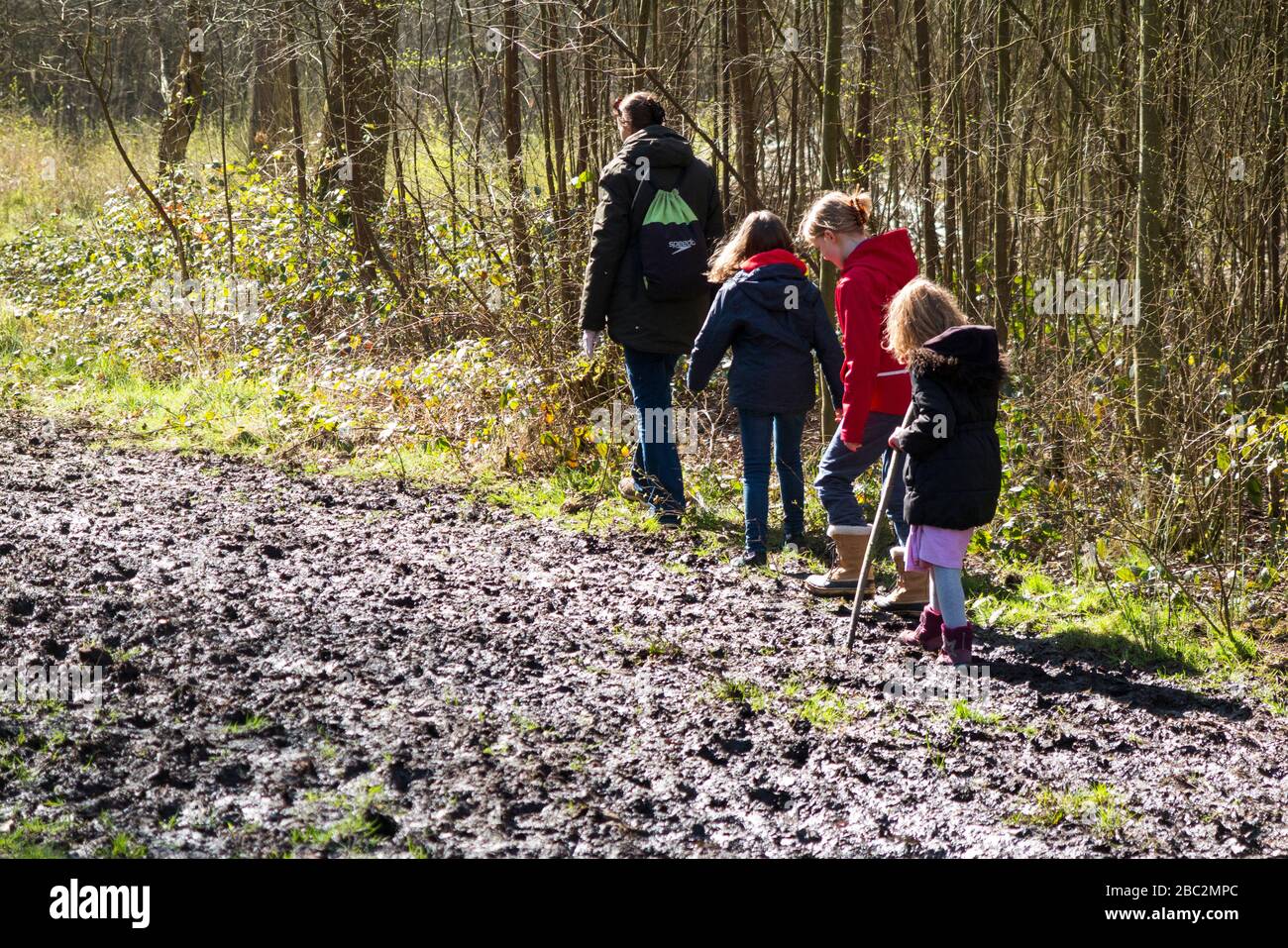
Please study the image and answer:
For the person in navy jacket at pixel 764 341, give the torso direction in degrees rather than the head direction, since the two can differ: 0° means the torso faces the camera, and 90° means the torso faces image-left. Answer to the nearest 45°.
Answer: approximately 180°

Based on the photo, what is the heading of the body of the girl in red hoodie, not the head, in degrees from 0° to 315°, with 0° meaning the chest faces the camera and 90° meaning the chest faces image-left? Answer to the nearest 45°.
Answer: approximately 90°

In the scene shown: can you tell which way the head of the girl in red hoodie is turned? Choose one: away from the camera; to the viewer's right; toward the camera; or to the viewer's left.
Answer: to the viewer's left

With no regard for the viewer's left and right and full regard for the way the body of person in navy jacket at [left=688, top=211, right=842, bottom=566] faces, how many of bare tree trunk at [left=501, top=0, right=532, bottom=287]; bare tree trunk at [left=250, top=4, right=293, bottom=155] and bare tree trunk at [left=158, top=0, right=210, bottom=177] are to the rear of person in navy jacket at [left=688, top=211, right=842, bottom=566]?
0

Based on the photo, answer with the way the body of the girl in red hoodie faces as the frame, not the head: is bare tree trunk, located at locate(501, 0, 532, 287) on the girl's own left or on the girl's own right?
on the girl's own right

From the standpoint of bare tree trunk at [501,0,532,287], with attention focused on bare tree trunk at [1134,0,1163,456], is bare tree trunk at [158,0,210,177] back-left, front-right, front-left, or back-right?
back-left

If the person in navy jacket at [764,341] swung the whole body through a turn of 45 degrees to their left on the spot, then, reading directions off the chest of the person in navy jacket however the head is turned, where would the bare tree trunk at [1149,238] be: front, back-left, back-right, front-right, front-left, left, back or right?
back-right

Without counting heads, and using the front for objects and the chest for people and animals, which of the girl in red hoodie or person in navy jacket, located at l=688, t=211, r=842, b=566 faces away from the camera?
the person in navy jacket

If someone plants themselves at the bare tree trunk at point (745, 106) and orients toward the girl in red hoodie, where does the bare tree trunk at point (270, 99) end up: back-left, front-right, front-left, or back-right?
back-right

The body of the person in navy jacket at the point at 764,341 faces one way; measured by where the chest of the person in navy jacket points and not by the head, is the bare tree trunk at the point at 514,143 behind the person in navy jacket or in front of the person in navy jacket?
in front

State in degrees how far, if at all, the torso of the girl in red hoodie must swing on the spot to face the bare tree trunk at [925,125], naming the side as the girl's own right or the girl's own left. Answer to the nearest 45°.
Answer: approximately 90° to the girl's own right

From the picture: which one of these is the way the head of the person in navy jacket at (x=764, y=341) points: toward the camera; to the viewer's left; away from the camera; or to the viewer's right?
away from the camera

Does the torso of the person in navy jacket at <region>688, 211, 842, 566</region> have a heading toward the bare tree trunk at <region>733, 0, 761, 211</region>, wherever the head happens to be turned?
yes

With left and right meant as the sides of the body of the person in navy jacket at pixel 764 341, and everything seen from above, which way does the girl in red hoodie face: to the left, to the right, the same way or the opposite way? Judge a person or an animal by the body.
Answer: to the left
